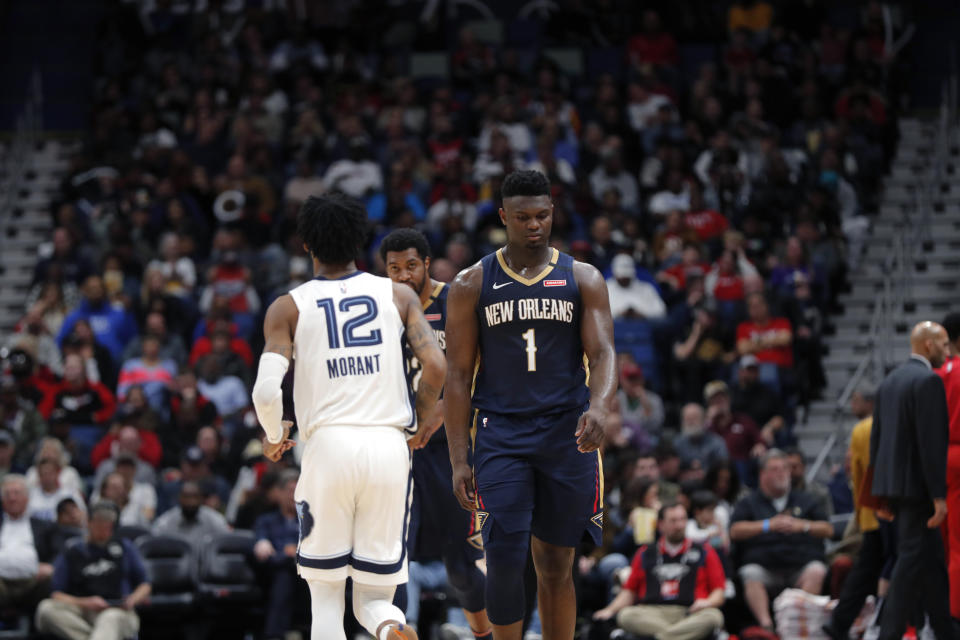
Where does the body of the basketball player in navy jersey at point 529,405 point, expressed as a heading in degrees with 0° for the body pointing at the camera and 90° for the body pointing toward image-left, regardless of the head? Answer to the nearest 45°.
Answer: approximately 0°

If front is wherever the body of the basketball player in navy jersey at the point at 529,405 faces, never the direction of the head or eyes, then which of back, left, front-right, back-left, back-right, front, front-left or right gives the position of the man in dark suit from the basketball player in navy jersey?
back-left

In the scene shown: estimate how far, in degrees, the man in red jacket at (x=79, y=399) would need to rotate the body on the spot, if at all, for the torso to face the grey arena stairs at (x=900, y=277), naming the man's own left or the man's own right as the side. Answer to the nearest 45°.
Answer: approximately 90° to the man's own left

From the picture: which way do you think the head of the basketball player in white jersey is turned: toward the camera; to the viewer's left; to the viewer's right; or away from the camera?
away from the camera

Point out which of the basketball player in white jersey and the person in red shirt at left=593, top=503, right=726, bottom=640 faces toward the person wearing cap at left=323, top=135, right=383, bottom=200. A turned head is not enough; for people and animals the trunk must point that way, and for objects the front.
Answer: the basketball player in white jersey

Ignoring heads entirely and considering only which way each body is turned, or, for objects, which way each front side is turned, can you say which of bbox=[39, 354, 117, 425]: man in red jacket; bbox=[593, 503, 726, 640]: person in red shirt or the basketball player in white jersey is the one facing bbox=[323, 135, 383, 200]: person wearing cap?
the basketball player in white jersey

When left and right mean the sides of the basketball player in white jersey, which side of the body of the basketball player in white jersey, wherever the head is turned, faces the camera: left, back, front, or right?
back

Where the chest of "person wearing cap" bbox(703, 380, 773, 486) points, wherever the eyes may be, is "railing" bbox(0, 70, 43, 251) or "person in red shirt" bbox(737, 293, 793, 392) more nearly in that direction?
the railing

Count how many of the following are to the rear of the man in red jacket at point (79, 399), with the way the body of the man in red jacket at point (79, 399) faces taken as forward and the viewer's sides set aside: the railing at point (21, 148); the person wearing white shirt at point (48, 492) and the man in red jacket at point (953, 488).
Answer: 1

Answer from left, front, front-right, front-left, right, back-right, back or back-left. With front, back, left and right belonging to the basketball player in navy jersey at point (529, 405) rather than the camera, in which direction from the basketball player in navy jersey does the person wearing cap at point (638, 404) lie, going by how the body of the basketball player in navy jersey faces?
back

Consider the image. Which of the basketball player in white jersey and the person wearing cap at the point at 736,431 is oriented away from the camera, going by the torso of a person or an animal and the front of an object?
the basketball player in white jersey

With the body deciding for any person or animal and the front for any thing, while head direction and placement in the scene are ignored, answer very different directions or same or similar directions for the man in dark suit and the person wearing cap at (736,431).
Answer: very different directions

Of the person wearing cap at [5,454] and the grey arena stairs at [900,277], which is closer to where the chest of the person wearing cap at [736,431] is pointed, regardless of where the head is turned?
the person wearing cap

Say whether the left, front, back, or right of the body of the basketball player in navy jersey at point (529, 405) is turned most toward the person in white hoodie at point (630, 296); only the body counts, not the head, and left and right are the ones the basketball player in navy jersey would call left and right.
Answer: back
